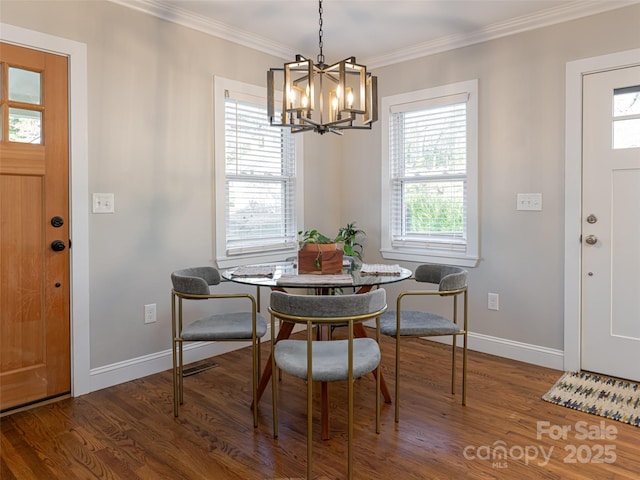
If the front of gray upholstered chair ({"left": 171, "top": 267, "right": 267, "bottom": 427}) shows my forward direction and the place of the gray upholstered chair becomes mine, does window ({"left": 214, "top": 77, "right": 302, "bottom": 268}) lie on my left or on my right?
on my left

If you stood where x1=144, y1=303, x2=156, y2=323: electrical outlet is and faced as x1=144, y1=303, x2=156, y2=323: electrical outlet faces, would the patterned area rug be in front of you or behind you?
in front

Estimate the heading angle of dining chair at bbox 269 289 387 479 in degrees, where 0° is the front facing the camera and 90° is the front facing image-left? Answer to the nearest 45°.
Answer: approximately 180°

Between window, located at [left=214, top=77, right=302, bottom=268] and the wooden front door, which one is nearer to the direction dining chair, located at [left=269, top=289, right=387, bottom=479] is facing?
the window

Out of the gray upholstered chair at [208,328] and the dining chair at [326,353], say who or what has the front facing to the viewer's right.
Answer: the gray upholstered chair

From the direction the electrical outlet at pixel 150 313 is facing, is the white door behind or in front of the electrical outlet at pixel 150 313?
in front

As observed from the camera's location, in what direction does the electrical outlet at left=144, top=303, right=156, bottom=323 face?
facing the viewer and to the right of the viewer

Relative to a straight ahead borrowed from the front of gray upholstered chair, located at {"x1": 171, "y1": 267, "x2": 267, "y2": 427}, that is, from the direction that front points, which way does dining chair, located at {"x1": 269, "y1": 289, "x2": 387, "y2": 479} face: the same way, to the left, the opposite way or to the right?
to the left

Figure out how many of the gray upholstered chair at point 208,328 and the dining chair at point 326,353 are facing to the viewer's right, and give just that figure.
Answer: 1

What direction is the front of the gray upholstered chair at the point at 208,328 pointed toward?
to the viewer's right
